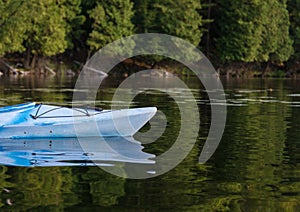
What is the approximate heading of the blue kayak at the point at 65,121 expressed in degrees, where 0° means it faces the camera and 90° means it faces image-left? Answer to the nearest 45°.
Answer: approximately 270°
